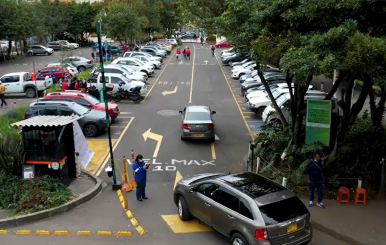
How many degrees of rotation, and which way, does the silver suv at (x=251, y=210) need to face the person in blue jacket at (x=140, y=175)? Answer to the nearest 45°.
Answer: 0° — it already faces them

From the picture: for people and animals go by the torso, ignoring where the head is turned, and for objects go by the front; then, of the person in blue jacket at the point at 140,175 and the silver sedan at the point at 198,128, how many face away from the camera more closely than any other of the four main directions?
1

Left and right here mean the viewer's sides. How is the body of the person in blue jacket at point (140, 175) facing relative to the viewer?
facing the viewer and to the right of the viewer

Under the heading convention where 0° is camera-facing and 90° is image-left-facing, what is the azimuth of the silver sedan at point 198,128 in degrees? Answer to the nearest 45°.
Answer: approximately 180°

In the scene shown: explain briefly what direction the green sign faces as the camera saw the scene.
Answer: facing the viewer

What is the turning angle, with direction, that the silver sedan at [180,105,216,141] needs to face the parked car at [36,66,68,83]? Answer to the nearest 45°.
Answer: approximately 45° to its left

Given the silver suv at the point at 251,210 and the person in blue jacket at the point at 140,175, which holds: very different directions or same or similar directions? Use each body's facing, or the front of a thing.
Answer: very different directions

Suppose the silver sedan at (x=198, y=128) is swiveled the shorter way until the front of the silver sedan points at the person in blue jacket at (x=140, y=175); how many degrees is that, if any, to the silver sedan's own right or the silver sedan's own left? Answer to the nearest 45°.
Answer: approximately 180°

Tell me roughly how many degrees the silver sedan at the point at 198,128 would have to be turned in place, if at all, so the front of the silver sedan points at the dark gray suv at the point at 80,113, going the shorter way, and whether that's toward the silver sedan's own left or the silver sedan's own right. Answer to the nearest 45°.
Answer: approximately 90° to the silver sedan's own left

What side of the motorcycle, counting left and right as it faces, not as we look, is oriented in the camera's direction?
left

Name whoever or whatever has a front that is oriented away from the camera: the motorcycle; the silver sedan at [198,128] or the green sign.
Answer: the silver sedan

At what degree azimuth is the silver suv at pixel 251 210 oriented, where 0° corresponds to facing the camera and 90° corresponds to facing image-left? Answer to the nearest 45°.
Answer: approximately 135°

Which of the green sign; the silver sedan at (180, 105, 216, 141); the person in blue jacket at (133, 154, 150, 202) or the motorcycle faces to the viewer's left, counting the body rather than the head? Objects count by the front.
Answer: the motorcycle

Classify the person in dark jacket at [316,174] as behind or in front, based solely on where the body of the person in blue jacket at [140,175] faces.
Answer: in front

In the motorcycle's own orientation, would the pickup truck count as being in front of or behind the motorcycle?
in front

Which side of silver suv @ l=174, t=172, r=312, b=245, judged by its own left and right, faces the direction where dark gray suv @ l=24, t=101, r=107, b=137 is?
front

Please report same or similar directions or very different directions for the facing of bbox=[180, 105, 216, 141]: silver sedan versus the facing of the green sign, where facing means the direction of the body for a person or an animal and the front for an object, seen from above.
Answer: very different directions
